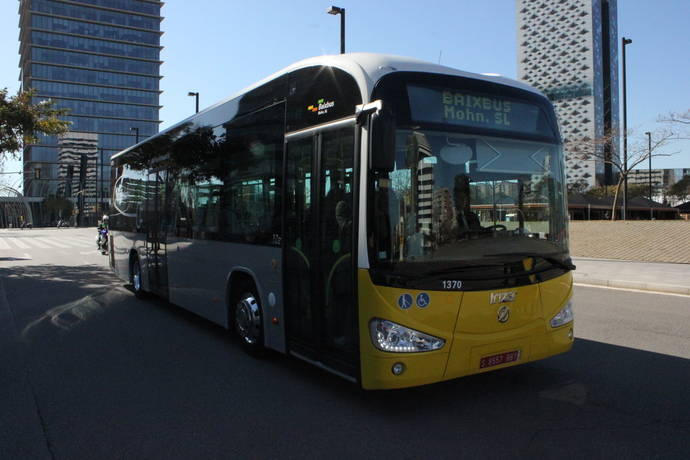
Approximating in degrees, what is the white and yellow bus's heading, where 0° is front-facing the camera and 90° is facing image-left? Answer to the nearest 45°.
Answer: approximately 315°

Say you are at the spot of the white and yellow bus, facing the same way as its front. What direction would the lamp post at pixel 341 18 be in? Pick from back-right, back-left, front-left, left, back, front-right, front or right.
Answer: back-left

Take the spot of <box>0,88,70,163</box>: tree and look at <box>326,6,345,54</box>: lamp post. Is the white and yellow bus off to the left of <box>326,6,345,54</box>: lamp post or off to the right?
right
